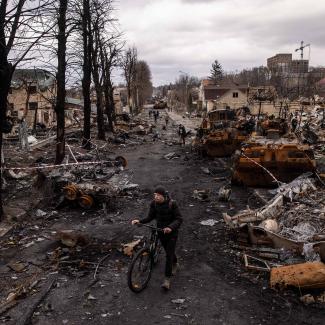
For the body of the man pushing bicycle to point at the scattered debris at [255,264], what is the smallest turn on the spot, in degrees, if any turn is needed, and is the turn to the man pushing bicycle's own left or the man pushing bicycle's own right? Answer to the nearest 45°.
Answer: approximately 135° to the man pushing bicycle's own left

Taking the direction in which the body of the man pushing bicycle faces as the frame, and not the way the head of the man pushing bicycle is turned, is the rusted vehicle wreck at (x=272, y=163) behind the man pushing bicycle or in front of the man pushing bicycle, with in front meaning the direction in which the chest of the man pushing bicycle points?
behind

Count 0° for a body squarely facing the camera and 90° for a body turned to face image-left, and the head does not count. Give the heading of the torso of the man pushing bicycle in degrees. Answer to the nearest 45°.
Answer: approximately 45°

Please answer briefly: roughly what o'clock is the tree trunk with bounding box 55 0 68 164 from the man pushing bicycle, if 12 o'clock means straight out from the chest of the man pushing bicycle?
The tree trunk is roughly at 4 o'clock from the man pushing bicycle.

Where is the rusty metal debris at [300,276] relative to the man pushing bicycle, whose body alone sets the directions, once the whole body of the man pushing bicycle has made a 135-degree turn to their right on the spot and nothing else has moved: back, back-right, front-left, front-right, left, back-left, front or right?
right

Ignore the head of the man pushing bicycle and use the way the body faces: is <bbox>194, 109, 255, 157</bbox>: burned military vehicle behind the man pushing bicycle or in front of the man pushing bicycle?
behind

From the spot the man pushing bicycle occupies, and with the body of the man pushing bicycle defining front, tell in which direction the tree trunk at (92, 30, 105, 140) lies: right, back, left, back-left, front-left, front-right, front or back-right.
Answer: back-right
